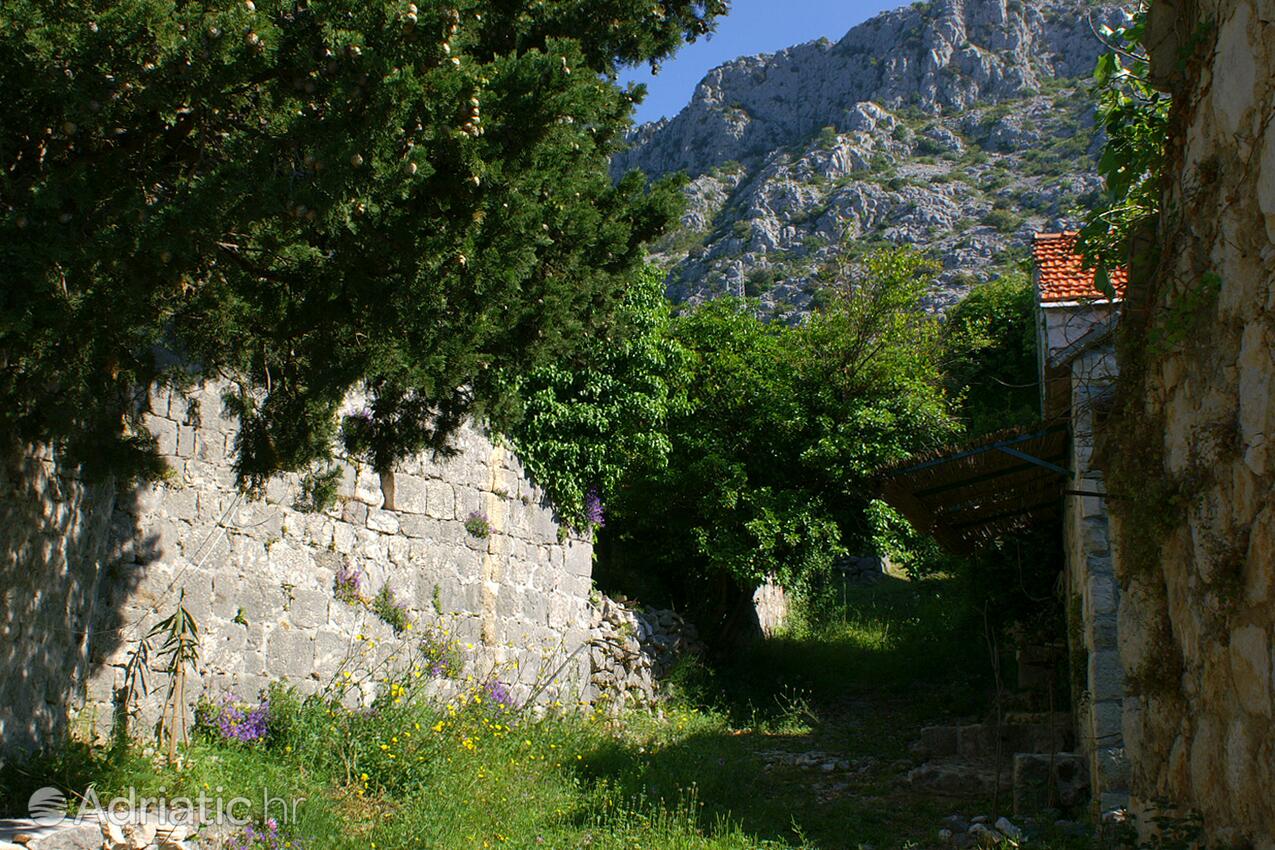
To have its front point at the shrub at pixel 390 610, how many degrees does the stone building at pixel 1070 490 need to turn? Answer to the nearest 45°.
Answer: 0° — it already faces it

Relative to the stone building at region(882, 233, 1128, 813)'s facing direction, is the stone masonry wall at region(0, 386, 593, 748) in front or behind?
in front

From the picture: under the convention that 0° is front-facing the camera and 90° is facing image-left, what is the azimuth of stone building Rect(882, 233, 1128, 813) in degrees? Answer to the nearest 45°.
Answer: approximately 90°

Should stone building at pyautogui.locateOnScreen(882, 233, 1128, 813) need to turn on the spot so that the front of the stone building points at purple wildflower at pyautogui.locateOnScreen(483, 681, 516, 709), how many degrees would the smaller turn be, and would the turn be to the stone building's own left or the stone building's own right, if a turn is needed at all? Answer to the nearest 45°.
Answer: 0° — it already faces it

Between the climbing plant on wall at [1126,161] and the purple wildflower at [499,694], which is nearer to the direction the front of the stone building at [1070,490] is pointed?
the purple wildflower

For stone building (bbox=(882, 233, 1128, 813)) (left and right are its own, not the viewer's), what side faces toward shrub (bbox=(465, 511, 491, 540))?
front

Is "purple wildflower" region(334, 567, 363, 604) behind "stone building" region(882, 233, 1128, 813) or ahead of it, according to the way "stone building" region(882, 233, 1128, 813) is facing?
ahead

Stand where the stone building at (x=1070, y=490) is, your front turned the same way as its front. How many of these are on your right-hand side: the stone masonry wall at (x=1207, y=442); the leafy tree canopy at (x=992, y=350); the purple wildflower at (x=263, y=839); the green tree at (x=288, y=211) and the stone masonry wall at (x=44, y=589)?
1

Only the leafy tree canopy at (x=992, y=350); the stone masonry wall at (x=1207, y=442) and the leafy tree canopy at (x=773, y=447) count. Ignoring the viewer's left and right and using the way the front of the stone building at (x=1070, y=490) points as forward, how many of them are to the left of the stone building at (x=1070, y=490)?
1
